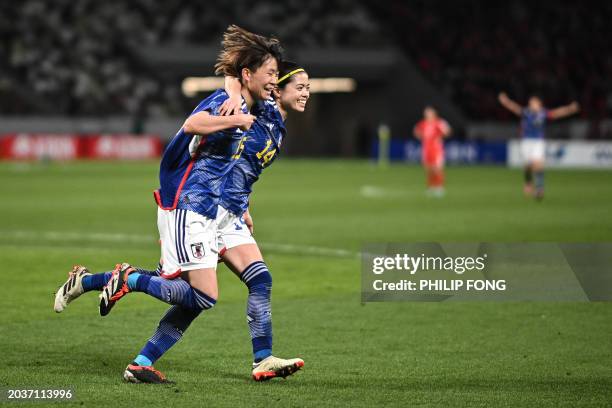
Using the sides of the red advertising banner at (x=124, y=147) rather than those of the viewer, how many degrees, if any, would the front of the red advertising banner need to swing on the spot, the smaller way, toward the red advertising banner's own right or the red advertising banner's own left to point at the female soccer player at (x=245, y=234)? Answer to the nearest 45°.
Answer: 0° — it already faces them

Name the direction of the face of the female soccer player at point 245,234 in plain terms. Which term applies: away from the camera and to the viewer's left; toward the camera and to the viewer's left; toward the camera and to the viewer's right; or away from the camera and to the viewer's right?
toward the camera and to the viewer's right

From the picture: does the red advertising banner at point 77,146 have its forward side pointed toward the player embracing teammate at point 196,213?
yes

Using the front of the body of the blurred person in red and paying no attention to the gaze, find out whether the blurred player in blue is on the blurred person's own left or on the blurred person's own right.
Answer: on the blurred person's own left

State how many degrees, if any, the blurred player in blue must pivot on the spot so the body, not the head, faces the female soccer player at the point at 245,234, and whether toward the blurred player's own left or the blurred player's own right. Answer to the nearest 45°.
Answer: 0° — they already face them

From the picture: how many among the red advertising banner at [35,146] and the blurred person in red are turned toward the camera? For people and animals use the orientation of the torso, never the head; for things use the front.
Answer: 2

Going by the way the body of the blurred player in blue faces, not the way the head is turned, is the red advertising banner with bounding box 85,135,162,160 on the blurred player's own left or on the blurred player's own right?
on the blurred player's own right

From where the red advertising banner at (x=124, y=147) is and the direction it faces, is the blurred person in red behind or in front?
in front
